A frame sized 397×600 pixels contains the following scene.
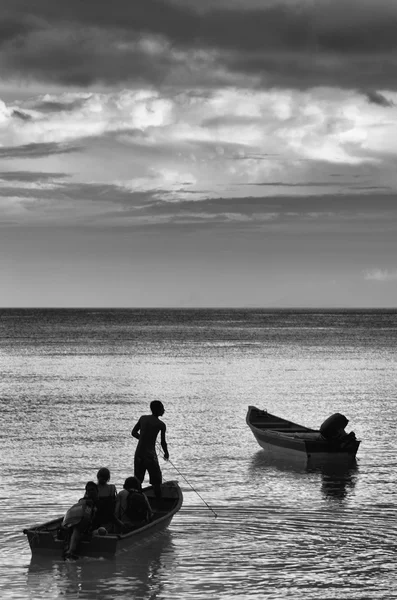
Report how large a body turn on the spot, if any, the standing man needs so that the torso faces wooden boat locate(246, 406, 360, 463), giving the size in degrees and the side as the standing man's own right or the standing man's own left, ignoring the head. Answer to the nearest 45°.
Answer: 0° — they already face it

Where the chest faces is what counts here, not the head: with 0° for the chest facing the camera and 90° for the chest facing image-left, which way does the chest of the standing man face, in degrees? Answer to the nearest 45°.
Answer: approximately 225°

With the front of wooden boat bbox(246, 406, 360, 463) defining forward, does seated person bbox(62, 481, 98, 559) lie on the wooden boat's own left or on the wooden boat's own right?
on the wooden boat's own left

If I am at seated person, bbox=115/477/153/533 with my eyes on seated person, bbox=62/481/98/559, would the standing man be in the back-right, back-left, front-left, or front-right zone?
back-right

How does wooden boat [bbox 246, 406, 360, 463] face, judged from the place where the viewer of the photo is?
facing away from the viewer and to the left of the viewer

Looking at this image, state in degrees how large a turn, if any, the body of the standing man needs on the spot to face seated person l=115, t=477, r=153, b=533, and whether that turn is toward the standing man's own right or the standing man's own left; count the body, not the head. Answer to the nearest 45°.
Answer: approximately 135° to the standing man's own right

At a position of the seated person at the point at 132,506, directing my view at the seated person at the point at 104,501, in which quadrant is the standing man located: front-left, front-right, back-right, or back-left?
back-right

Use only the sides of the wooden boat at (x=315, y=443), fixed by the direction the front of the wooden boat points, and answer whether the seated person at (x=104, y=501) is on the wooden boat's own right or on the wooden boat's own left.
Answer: on the wooden boat's own left
